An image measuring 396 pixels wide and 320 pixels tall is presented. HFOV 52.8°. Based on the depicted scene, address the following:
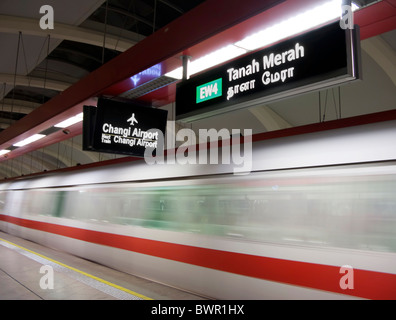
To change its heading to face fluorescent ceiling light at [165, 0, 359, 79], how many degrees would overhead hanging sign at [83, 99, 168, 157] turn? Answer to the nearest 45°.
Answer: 0° — it already faces it

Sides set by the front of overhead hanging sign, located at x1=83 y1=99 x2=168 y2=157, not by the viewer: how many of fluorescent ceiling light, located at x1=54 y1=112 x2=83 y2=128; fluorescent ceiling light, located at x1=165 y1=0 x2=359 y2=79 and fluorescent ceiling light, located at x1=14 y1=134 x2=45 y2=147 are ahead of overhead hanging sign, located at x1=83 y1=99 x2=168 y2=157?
1

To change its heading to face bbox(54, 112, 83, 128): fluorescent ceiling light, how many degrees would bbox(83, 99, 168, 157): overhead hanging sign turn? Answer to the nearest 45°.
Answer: approximately 180°

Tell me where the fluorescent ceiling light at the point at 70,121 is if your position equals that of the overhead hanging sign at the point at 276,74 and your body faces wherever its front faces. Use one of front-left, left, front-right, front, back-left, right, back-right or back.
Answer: right

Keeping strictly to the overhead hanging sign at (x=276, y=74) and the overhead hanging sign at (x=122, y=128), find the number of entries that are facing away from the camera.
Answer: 0

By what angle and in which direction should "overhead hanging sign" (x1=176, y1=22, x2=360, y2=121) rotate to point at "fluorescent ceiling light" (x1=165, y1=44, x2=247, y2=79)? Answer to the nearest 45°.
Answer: approximately 90° to its right

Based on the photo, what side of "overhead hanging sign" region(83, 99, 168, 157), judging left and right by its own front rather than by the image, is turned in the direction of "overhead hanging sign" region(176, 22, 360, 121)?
front

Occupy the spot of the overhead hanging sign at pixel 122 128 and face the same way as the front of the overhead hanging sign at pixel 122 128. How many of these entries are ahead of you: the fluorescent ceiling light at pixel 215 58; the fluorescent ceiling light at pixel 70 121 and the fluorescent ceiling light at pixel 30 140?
1

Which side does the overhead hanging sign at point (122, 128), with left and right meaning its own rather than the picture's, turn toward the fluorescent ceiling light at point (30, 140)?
back
